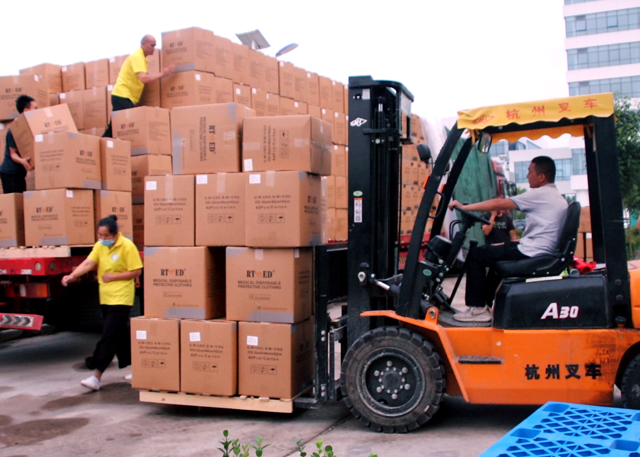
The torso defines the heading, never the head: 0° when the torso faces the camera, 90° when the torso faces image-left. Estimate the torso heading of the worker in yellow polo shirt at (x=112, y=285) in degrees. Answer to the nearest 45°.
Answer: approximately 45°

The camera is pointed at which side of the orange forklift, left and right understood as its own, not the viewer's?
left

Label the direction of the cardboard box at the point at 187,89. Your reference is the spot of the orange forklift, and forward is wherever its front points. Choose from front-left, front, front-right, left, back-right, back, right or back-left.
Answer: front-right

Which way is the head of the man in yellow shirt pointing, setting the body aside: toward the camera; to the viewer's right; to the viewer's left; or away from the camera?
to the viewer's right

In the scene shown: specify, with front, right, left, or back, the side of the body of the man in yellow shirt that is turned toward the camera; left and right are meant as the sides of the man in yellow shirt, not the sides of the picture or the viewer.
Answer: right

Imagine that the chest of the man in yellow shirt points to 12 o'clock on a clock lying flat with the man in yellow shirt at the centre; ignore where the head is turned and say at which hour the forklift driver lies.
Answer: The forklift driver is roughly at 2 o'clock from the man in yellow shirt.

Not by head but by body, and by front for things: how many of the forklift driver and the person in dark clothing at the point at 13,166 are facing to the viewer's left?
1

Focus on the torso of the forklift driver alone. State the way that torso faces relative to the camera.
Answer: to the viewer's left

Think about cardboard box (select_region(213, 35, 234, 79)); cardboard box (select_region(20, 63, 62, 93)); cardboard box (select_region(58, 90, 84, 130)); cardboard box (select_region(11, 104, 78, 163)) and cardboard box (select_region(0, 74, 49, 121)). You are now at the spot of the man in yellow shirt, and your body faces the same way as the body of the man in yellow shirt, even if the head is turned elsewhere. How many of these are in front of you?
1

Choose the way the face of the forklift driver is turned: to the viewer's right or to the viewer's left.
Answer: to the viewer's left

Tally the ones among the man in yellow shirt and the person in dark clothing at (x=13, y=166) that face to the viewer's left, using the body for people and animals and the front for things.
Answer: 0

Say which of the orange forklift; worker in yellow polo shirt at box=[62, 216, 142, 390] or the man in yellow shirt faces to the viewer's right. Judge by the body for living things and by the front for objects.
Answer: the man in yellow shirt
